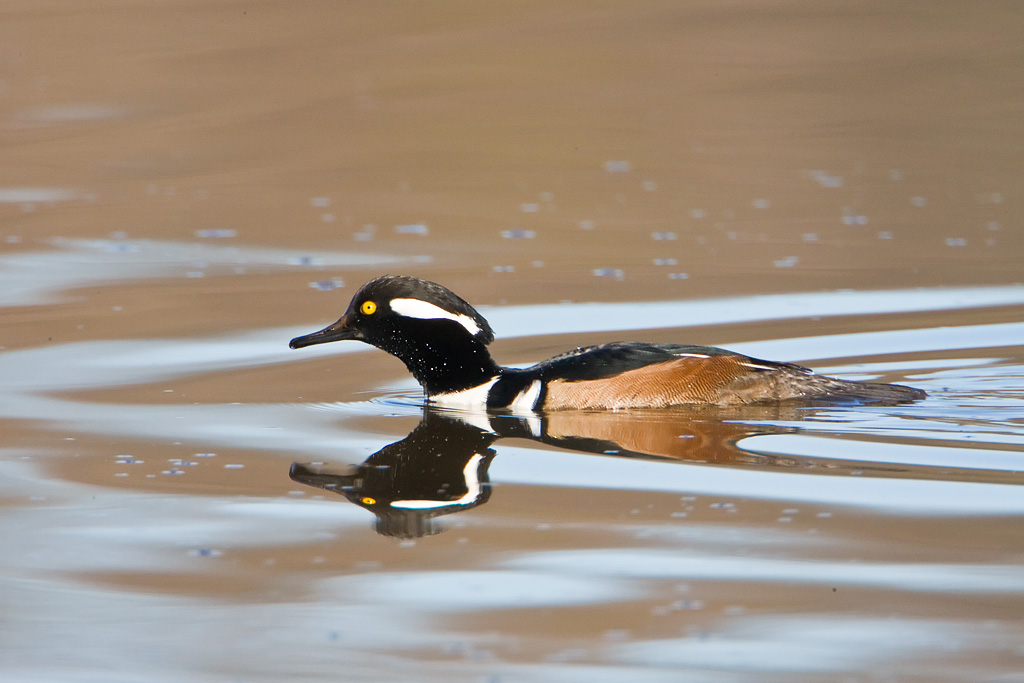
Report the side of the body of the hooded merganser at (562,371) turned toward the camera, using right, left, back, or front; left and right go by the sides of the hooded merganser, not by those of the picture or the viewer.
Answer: left
